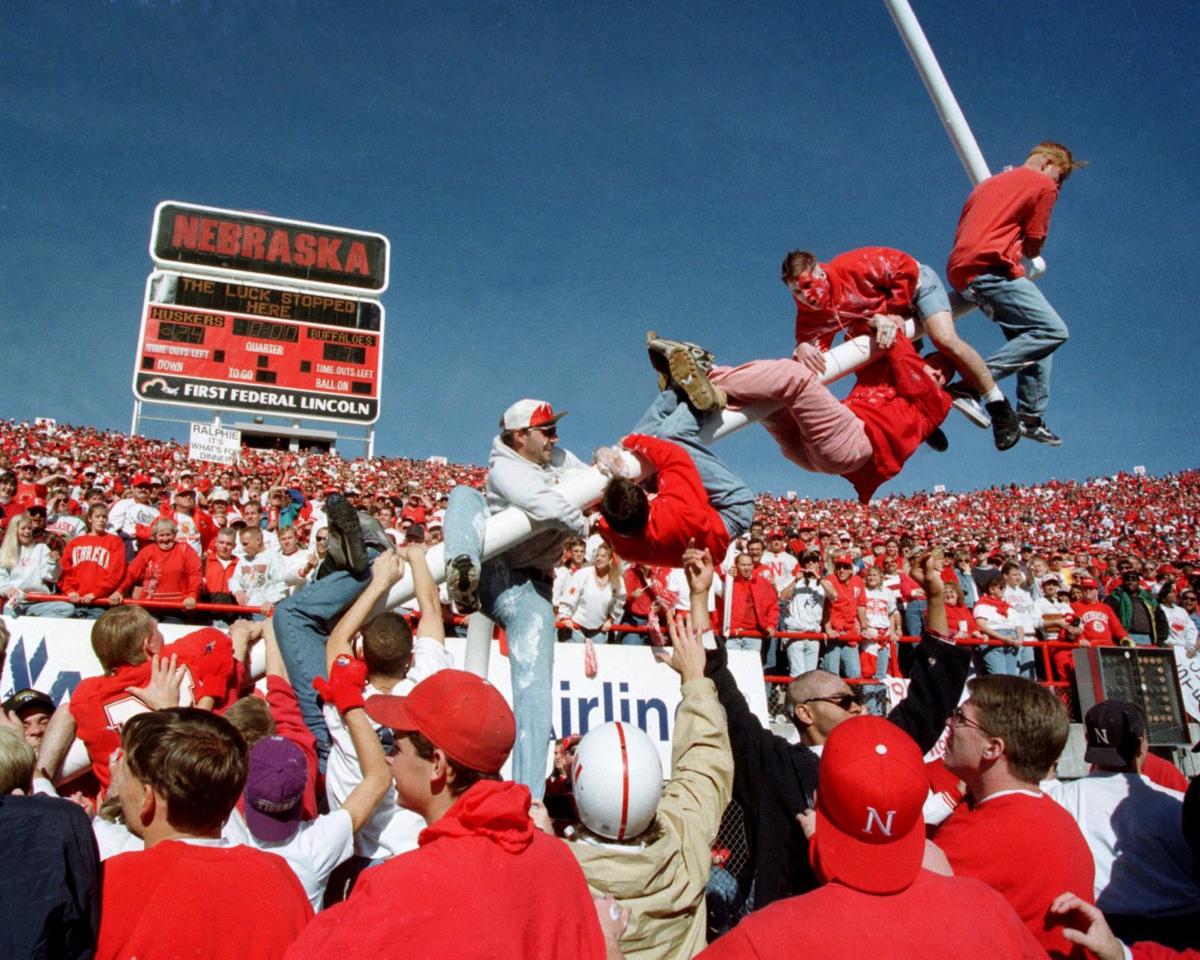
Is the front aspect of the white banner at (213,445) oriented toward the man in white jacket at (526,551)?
yes

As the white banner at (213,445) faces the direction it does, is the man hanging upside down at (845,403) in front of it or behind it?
in front

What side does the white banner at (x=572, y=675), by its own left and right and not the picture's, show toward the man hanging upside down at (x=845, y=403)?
front

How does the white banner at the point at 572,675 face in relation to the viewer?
toward the camera

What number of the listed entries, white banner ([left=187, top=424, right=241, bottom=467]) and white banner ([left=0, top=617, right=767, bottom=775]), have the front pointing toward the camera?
2

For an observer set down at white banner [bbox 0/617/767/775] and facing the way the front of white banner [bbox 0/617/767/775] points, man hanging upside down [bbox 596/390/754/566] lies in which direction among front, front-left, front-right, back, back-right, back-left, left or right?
front

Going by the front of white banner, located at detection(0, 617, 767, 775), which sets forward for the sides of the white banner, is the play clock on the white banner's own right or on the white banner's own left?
on the white banner's own left

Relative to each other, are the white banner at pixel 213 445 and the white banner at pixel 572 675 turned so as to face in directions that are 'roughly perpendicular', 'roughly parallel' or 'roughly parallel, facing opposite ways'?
roughly parallel

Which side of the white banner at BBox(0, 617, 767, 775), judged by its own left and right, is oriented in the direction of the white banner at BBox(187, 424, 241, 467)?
back

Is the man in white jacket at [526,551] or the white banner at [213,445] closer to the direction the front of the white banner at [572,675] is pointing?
the man in white jacket

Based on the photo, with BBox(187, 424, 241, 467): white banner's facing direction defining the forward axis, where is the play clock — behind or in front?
in front

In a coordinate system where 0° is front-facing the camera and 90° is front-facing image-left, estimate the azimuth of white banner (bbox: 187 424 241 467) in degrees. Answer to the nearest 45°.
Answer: approximately 0°
